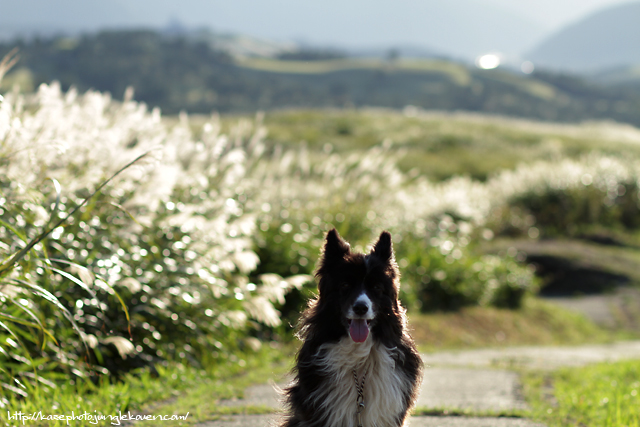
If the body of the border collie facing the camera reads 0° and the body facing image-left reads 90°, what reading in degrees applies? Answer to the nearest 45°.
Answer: approximately 0°

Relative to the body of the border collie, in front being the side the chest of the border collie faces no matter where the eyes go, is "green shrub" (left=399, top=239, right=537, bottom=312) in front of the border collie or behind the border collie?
behind
